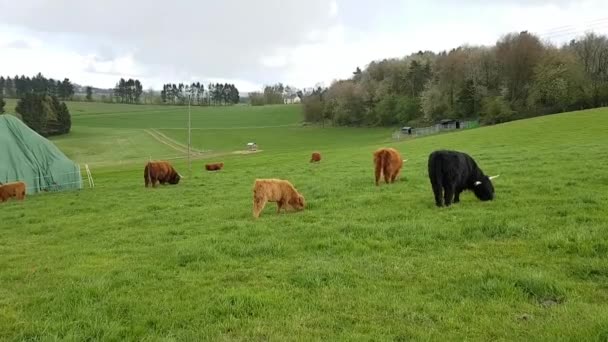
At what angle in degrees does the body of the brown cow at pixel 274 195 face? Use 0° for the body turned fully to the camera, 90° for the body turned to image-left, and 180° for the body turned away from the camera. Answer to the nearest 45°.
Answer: approximately 270°

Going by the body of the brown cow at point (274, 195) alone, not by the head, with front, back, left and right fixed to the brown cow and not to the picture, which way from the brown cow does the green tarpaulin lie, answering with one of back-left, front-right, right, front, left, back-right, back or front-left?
back-left

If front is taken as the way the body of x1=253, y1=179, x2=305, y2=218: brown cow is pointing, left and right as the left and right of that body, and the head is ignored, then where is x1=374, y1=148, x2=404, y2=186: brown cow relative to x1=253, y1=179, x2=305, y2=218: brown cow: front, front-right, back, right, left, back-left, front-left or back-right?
front-left

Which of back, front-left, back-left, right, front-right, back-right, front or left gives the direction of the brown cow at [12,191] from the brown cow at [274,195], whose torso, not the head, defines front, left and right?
back-left

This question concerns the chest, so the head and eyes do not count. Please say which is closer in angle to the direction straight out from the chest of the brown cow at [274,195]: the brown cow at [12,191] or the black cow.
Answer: the black cow

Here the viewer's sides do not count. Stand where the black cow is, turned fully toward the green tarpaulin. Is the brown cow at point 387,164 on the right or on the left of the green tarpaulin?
right

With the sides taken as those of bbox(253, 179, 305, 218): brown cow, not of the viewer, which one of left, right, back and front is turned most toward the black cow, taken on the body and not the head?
front
